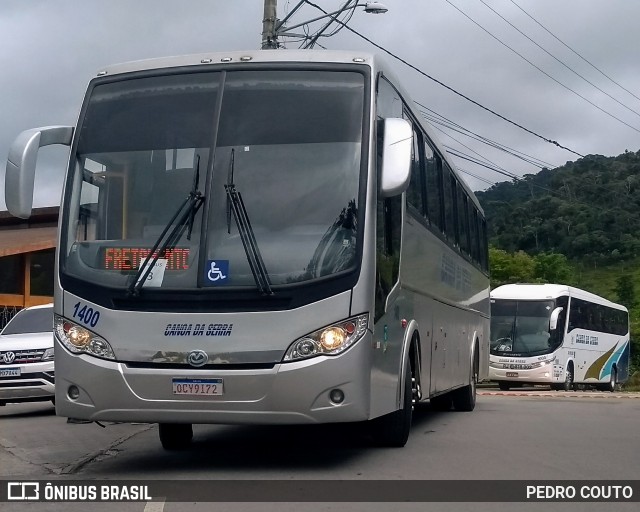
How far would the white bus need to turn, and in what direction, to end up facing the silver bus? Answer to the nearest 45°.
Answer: approximately 45° to its left

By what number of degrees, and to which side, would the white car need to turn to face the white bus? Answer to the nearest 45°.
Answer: approximately 180°

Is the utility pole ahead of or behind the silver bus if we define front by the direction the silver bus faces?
behind

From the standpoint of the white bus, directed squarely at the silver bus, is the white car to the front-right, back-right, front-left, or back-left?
front-right

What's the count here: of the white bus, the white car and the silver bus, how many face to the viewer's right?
0

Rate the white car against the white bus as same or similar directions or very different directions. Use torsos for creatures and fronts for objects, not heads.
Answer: same or similar directions

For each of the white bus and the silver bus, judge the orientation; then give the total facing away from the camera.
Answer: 0

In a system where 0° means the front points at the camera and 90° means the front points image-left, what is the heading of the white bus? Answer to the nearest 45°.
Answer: approximately 45°

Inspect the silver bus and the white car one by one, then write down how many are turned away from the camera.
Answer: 0

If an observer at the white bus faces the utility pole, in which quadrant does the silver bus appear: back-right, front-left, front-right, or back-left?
front-left

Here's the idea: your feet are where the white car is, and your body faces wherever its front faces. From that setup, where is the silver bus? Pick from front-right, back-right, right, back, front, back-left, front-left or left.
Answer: front-left

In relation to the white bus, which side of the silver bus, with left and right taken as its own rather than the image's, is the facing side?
back

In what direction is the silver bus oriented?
toward the camera

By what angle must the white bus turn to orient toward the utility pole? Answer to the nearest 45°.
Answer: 0° — it already faces it

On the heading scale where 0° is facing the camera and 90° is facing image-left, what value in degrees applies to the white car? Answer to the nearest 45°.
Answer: approximately 45°
